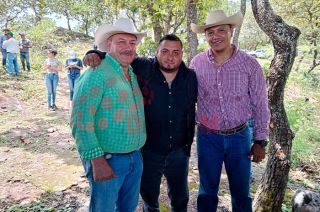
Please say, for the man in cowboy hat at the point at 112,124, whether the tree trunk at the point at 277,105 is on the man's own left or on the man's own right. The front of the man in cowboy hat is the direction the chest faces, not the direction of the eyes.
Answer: on the man's own left

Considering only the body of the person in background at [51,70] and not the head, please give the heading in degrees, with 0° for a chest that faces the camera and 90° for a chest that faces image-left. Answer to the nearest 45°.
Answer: approximately 0°

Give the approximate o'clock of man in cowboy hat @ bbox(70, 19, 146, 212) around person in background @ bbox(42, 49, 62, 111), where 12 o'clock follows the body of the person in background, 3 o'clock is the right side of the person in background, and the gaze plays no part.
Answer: The man in cowboy hat is roughly at 12 o'clock from the person in background.

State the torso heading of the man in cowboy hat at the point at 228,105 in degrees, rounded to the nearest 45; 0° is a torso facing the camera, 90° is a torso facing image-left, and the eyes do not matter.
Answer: approximately 0°

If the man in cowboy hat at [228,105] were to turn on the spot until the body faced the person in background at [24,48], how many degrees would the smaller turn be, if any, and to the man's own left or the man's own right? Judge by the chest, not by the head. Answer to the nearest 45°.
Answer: approximately 135° to the man's own right

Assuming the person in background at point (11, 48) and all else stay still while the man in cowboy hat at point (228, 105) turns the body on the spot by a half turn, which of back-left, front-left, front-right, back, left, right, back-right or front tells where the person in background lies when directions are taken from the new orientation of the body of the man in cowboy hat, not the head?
front-left

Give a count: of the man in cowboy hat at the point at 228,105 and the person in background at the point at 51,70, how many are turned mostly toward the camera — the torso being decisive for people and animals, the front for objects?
2

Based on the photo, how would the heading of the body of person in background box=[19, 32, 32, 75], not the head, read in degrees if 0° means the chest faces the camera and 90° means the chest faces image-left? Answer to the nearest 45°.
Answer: approximately 45°

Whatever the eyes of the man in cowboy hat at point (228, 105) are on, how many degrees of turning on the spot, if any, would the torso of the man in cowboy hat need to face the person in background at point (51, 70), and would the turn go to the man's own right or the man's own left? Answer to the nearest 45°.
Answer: approximately 135° to the man's own right
